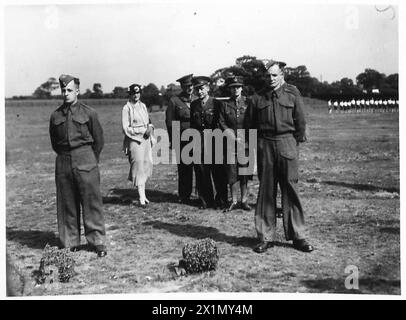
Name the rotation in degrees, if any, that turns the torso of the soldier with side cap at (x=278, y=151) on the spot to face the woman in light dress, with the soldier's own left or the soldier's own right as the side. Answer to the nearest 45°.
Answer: approximately 135° to the soldier's own right

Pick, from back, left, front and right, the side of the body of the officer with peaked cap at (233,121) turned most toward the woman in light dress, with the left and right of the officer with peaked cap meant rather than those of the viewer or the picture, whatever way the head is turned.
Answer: right

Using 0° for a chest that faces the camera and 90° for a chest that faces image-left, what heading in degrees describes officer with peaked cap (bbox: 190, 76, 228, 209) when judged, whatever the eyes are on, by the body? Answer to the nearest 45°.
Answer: approximately 0°
